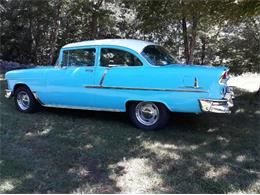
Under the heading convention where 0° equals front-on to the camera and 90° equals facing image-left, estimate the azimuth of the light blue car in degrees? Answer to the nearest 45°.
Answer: approximately 90°
